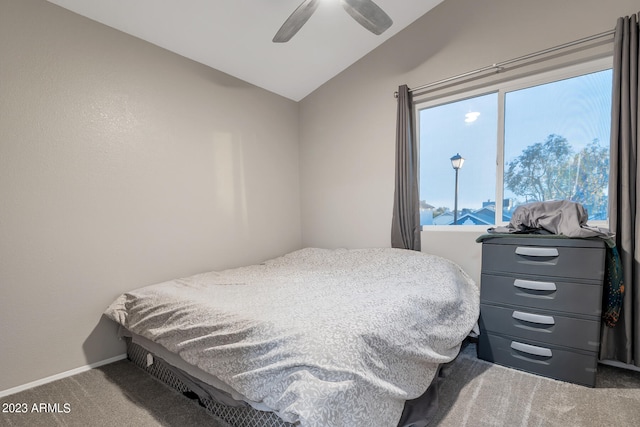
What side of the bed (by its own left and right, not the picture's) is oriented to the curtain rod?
back

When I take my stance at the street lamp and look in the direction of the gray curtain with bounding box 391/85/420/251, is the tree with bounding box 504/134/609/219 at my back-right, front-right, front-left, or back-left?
back-left

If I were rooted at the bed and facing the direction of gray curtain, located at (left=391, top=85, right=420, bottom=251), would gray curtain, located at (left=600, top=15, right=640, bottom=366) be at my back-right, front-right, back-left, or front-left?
front-right

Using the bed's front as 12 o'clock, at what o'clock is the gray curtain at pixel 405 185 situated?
The gray curtain is roughly at 6 o'clock from the bed.

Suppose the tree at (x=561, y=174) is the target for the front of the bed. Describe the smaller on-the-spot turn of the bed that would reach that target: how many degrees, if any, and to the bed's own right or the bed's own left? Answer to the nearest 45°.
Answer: approximately 135° to the bed's own left
